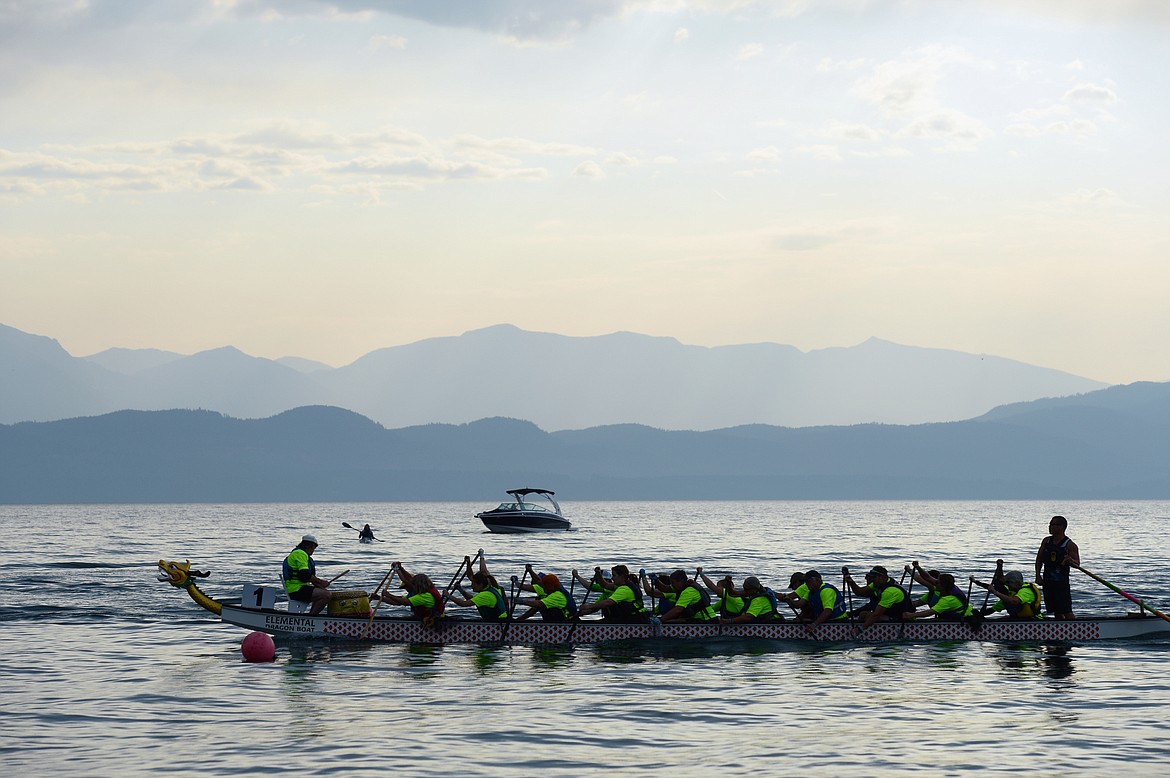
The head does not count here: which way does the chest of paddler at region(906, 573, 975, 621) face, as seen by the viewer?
to the viewer's left

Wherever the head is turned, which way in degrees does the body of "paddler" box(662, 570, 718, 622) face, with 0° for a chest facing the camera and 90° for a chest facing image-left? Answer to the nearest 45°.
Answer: approximately 90°

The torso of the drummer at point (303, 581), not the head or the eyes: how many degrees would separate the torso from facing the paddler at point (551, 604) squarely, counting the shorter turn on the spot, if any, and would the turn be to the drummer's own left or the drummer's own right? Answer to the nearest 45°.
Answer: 0° — they already face them

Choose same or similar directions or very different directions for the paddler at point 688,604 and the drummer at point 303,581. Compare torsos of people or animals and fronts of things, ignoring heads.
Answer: very different directions

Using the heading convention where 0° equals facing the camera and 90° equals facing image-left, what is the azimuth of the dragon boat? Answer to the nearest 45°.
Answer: approximately 90°

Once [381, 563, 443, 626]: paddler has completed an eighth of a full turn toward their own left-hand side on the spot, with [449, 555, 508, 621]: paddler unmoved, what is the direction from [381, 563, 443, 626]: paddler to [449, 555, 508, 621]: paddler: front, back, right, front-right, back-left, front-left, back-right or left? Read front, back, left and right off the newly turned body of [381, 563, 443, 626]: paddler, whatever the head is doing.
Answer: back-left

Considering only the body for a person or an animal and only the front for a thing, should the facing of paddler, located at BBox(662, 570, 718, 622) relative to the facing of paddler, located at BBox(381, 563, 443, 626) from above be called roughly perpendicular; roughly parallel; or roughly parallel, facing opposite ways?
roughly parallel

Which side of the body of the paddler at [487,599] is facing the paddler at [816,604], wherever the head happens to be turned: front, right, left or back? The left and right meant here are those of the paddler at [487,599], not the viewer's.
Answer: back

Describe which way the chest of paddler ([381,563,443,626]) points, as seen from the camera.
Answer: to the viewer's left

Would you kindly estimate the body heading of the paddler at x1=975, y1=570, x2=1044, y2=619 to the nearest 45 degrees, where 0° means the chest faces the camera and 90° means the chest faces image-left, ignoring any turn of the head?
approximately 90°

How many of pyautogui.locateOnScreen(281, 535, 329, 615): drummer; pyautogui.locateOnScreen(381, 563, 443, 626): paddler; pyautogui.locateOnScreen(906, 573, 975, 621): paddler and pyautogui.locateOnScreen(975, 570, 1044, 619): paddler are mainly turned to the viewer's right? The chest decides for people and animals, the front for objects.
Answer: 1

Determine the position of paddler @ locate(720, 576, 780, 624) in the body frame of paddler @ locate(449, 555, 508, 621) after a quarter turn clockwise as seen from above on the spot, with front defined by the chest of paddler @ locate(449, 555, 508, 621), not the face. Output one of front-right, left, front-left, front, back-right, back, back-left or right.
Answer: right

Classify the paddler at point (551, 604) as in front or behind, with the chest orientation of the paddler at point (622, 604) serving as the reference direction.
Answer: in front

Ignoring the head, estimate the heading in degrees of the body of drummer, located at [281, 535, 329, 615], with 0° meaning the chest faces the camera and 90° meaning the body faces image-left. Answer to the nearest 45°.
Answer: approximately 270°

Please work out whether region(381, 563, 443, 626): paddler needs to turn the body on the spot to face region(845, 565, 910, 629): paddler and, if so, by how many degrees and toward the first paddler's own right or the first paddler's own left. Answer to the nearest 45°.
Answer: approximately 180°

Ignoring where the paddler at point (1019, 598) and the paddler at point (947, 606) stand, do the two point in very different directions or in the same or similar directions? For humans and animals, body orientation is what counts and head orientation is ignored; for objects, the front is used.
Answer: same or similar directions

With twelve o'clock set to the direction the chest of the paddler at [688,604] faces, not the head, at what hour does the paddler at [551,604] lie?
the paddler at [551,604] is roughly at 12 o'clock from the paddler at [688,604].
